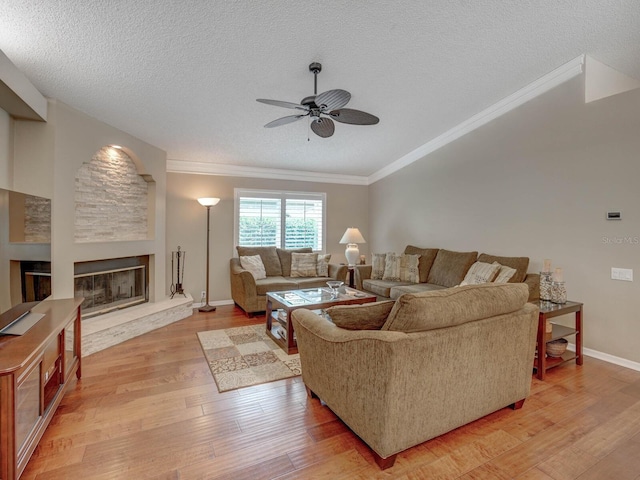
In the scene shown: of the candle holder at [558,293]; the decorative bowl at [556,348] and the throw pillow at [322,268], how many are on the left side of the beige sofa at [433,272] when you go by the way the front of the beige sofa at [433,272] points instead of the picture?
2

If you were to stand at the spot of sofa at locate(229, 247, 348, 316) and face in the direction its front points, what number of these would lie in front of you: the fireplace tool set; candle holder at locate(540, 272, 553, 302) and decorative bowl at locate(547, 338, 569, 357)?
2

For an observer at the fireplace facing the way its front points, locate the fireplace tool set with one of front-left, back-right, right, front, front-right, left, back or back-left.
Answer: left

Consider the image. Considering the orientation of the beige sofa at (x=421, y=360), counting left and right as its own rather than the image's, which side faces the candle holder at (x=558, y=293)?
right

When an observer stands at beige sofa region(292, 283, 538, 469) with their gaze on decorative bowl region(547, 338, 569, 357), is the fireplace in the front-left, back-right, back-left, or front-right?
back-left

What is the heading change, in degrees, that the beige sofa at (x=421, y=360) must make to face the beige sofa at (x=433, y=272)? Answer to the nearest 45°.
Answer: approximately 45° to its right

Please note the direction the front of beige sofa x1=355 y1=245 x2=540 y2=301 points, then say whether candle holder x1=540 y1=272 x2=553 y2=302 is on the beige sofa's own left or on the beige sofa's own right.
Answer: on the beige sofa's own left

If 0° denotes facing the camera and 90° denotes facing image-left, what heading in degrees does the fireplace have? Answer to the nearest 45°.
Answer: approximately 315°

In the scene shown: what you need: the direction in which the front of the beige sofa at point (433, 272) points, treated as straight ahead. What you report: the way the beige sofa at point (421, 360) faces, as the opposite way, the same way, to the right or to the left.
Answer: to the right

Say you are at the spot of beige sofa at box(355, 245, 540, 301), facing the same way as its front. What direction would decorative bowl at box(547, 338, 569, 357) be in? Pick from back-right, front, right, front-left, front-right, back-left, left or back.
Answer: left

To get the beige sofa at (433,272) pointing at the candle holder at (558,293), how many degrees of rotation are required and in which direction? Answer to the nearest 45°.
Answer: approximately 90° to its left

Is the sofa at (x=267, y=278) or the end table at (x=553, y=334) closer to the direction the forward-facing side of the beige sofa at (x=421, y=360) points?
the sofa

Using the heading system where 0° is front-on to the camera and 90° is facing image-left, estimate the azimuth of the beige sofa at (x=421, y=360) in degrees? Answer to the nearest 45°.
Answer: approximately 135°

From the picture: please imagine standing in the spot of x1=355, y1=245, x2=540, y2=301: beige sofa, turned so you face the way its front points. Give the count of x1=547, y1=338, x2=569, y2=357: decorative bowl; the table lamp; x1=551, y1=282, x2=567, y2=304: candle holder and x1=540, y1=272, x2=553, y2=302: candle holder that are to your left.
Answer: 3

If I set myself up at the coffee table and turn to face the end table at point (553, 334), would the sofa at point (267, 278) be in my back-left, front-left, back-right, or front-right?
back-left
